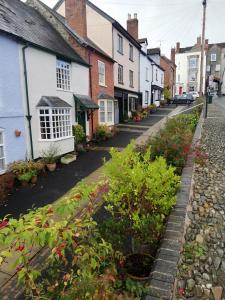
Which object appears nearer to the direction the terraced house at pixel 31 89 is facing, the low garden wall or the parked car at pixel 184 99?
the low garden wall

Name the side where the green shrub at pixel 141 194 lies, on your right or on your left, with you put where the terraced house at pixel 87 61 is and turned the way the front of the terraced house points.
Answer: on your right

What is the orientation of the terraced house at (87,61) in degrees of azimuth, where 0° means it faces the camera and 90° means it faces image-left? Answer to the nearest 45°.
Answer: approximately 315°

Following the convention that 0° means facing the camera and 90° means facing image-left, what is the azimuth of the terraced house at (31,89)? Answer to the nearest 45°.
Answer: approximately 315°

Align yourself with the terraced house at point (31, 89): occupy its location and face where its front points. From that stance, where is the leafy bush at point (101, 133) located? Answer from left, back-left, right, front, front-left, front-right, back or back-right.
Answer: left

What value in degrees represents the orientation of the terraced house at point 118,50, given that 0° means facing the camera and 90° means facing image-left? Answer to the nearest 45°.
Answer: approximately 315°
